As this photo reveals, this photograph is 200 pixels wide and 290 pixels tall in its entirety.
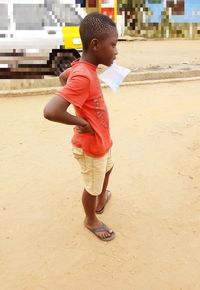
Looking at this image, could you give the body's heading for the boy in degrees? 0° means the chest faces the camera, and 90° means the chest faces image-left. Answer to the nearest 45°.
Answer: approximately 270°

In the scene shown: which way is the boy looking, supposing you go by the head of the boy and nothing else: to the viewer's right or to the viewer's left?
to the viewer's right

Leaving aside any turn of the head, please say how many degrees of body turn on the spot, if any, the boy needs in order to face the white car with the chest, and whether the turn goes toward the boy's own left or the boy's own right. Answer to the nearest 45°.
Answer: approximately 90° to the boy's own left
